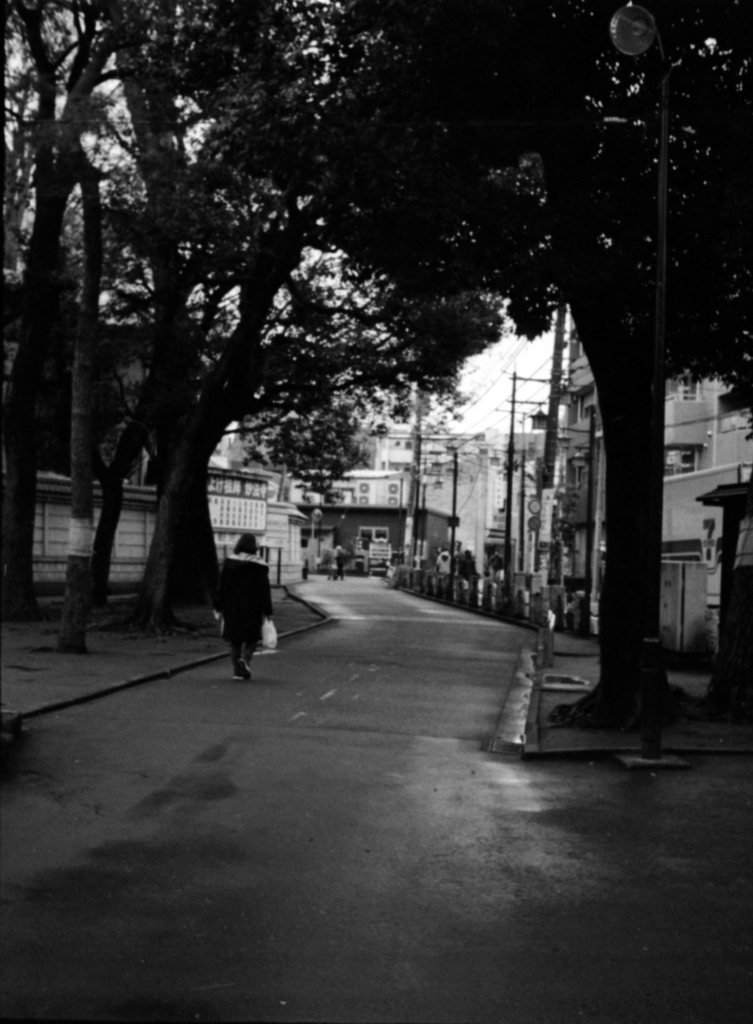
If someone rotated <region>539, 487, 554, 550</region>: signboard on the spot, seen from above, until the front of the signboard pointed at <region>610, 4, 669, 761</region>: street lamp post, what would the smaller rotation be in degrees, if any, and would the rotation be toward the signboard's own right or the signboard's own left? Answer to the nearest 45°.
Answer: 0° — it already faces it

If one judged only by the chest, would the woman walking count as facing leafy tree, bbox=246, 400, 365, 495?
yes

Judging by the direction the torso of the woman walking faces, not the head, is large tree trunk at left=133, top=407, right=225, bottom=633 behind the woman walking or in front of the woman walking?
in front

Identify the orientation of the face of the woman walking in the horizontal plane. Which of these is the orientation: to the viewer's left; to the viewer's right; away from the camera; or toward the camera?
away from the camera

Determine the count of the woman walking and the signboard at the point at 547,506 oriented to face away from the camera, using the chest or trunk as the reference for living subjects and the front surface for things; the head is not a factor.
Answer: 1

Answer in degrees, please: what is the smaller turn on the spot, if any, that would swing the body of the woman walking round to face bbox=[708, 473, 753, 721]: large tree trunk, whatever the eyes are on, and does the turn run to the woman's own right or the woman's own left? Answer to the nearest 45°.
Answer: approximately 135° to the woman's own right

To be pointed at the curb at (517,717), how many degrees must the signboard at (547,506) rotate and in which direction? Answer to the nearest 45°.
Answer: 0° — it already faces it

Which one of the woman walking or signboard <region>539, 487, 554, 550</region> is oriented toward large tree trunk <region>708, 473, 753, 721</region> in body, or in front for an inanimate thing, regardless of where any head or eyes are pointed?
the signboard

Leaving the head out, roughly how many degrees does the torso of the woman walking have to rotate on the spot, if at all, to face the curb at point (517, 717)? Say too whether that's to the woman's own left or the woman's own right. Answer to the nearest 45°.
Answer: approximately 135° to the woman's own right

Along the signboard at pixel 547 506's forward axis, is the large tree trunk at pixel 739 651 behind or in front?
in front

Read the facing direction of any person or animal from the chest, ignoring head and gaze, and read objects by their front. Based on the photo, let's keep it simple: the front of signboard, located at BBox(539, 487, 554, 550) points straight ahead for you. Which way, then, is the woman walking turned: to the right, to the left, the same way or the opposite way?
the opposite way

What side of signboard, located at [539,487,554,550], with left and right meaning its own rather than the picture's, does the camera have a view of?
front

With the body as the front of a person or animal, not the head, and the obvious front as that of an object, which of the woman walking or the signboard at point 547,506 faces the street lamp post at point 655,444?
the signboard

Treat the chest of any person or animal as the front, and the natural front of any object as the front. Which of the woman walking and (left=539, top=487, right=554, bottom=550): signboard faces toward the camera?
the signboard

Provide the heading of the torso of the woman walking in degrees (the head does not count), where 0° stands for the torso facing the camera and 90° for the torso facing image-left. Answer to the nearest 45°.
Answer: approximately 180°
